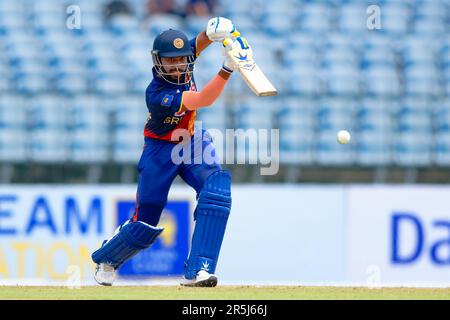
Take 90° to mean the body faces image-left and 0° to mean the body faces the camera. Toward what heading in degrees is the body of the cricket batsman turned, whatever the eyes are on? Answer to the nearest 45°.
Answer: approximately 315°
